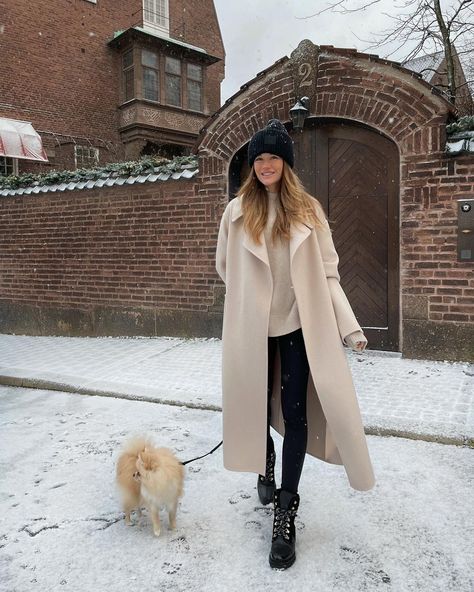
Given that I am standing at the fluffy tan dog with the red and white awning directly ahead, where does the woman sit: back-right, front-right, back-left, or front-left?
back-right

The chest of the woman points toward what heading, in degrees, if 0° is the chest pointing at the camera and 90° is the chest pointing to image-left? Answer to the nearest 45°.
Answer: approximately 0°

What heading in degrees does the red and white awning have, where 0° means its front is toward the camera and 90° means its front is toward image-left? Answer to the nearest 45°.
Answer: approximately 315°

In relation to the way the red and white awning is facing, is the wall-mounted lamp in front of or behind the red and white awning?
in front

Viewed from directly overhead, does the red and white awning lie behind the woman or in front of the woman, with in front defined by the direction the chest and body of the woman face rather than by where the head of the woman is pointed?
behind

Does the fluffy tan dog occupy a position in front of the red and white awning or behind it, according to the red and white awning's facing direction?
in front

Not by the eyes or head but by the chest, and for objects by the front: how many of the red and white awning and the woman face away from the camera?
0

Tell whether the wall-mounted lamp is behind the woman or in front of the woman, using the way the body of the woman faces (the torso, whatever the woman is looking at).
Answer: behind

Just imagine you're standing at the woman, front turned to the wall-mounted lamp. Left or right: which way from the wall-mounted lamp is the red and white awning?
left
